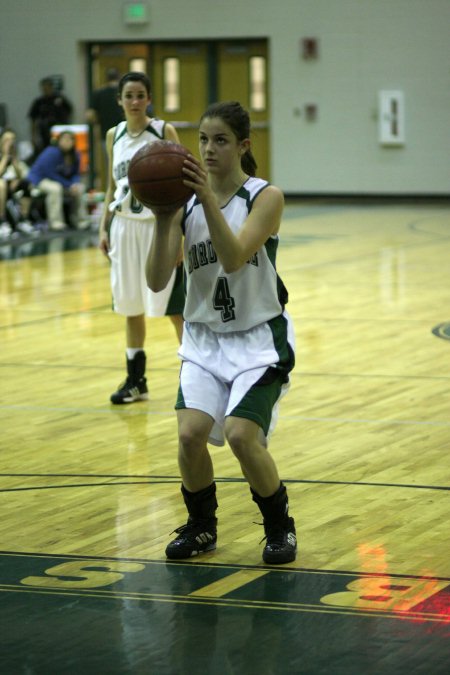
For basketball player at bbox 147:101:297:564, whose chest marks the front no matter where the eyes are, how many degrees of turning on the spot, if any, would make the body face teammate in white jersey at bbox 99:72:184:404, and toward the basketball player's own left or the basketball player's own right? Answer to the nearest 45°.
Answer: approximately 135° to the basketball player's own right

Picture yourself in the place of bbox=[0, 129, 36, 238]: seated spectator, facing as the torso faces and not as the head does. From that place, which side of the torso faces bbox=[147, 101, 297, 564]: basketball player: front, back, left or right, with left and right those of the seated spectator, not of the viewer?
front

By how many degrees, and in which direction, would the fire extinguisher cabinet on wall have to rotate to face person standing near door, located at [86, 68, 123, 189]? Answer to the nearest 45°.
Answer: approximately 45° to its right

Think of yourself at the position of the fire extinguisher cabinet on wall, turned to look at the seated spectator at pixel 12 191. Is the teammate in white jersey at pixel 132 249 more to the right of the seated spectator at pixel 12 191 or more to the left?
left

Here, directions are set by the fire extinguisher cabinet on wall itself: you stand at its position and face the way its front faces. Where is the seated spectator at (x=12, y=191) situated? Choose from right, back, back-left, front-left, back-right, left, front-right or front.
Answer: front-right

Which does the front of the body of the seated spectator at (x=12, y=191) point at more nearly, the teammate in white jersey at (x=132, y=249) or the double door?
the teammate in white jersey

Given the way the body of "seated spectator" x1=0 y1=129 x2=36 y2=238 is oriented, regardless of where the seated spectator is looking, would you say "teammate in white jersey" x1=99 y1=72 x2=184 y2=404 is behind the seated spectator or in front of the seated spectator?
in front

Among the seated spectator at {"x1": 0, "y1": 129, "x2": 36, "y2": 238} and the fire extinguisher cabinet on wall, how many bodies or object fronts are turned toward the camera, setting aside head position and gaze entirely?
2

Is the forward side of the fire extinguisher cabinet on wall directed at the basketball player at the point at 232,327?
yes

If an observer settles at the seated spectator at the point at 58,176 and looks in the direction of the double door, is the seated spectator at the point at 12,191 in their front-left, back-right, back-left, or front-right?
back-left

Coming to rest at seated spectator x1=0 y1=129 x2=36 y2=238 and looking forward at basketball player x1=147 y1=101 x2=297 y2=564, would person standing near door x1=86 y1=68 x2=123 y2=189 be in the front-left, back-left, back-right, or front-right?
back-left
